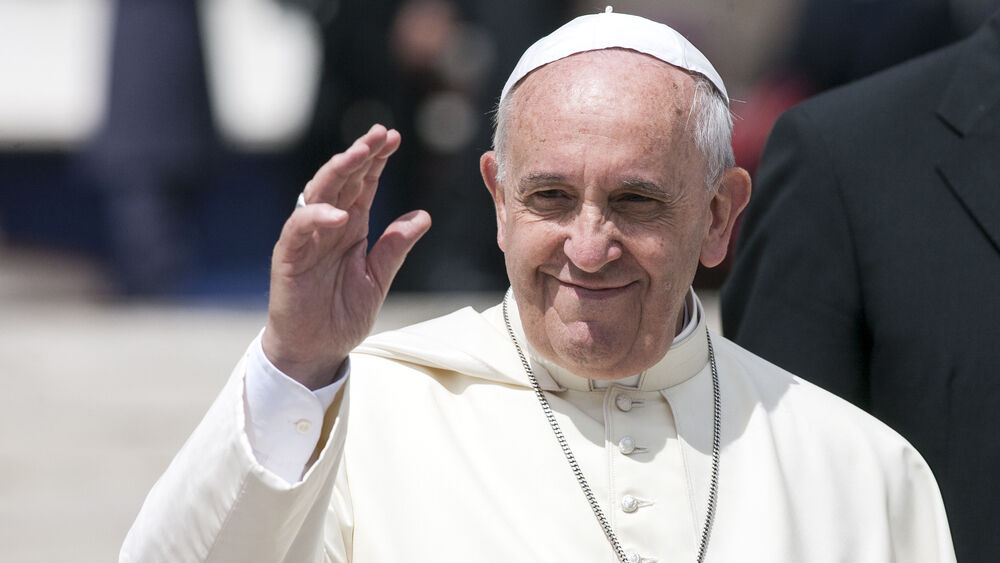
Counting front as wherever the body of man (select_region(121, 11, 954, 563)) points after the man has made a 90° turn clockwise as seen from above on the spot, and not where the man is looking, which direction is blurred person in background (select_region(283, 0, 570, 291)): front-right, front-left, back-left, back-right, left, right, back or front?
right

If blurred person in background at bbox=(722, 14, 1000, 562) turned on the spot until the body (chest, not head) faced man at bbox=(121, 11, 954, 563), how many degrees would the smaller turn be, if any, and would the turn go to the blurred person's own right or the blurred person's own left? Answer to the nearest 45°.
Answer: approximately 45° to the blurred person's own right

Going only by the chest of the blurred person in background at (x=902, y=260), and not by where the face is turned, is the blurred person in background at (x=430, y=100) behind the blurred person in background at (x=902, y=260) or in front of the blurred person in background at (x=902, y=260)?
behind

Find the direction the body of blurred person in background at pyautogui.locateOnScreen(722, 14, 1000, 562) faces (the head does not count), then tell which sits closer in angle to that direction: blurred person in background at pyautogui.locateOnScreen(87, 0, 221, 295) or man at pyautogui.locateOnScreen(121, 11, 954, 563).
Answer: the man

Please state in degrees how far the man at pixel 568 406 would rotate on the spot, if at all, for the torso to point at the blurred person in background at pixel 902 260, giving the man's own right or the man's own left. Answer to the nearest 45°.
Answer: approximately 135° to the man's own left

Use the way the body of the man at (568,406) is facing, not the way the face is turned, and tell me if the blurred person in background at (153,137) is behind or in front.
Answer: behind

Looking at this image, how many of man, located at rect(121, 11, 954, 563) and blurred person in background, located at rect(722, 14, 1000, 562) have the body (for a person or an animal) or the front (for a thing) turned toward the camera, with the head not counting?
2

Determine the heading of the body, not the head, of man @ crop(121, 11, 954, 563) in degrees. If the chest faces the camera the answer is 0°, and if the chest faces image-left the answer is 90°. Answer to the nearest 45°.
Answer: approximately 0°
